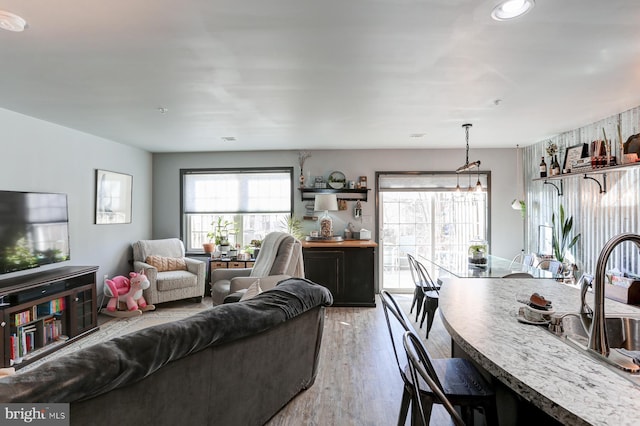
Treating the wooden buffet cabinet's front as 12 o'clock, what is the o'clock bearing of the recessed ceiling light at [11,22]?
The recessed ceiling light is roughly at 1 o'clock from the wooden buffet cabinet.

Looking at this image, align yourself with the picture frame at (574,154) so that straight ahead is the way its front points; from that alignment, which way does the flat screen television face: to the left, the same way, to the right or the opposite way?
the opposite way

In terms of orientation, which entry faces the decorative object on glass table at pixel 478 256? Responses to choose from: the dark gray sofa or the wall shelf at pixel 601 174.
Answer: the wall shelf

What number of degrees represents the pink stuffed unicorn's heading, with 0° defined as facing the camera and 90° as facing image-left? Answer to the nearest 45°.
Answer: approximately 315°

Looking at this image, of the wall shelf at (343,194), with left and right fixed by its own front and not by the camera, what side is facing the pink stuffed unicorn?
right

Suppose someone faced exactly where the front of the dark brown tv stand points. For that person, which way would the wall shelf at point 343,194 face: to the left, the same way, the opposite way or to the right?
to the right

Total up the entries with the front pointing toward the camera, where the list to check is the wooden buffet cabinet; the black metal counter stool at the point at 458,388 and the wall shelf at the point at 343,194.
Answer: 2

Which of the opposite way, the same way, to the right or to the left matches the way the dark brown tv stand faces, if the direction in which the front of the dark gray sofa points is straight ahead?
the opposite way

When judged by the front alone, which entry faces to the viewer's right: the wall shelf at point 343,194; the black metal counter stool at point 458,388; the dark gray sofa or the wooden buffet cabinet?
the black metal counter stool

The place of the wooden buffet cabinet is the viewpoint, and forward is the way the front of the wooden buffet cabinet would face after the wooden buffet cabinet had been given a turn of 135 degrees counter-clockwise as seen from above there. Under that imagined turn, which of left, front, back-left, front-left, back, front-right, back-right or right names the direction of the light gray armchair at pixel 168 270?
back-left

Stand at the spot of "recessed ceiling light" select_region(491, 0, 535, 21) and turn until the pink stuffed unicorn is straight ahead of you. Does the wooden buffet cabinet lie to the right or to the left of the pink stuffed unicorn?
right

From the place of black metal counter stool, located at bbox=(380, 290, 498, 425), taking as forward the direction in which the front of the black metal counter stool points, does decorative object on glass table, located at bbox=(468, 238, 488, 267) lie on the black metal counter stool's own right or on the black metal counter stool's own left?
on the black metal counter stool's own left

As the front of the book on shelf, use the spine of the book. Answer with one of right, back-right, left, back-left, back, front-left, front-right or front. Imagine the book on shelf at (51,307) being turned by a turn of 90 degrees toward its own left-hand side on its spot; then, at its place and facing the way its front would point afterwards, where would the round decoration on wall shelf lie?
front-right

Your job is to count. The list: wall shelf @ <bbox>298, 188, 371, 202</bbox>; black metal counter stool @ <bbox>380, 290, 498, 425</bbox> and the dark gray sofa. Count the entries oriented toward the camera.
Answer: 1

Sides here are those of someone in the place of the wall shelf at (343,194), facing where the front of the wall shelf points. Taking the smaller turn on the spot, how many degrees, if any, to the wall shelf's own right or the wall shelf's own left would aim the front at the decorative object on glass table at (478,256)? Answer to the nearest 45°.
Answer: approximately 45° to the wall shelf's own left

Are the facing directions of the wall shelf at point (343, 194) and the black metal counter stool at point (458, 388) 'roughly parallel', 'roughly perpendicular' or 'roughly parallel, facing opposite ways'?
roughly perpendicular
